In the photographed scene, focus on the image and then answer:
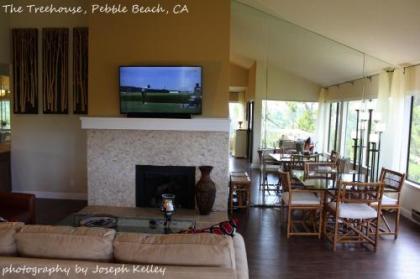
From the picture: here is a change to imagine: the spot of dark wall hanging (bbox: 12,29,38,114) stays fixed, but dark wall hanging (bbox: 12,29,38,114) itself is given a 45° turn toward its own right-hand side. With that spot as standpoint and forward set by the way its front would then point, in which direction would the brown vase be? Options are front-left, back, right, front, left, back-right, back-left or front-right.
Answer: left

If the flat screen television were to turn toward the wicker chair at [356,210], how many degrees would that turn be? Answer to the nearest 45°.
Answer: approximately 45° to its left

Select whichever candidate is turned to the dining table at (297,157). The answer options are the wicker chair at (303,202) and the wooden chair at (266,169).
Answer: the wooden chair

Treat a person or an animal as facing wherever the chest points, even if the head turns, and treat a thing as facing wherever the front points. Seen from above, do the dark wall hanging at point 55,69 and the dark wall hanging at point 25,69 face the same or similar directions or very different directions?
same or similar directions

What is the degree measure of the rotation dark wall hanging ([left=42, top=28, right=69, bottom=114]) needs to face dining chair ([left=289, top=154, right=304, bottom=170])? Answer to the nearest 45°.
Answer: approximately 45° to its left

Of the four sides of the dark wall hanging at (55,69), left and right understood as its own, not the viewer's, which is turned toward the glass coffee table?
front

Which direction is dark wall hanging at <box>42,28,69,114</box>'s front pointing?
toward the camera

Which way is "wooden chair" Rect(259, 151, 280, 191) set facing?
to the viewer's right

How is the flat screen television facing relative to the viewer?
toward the camera

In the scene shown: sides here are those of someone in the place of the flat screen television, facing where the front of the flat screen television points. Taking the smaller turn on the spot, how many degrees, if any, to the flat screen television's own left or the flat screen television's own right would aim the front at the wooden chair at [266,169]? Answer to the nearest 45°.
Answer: approximately 90° to the flat screen television's own left

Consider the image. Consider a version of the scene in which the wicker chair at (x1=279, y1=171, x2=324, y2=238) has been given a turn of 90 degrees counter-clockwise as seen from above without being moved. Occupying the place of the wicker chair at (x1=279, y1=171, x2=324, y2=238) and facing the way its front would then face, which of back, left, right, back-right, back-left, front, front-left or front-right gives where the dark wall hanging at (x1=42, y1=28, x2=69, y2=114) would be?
left

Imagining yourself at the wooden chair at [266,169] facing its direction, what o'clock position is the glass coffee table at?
The glass coffee table is roughly at 4 o'clock from the wooden chair.

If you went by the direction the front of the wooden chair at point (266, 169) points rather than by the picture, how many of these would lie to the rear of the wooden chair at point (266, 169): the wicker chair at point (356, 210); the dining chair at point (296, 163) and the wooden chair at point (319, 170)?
0

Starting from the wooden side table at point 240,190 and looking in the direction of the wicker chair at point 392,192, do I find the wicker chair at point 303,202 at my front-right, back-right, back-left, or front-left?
front-right

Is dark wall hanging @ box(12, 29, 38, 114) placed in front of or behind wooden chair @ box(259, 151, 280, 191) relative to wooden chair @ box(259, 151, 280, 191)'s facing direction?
behind
